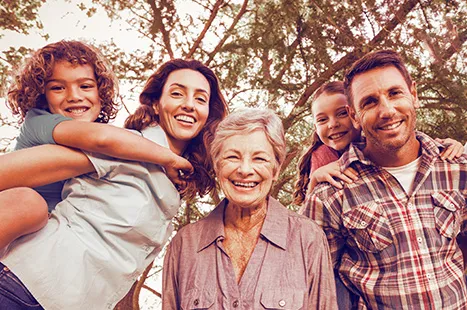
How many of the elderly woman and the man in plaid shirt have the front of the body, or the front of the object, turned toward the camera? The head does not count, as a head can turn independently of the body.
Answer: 2

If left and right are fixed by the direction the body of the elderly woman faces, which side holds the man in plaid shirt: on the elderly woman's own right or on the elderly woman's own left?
on the elderly woman's own left

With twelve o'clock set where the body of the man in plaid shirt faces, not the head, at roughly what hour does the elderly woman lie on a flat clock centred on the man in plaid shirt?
The elderly woman is roughly at 2 o'clock from the man in plaid shirt.

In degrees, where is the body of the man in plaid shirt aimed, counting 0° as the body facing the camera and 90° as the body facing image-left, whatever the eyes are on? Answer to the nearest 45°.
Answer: approximately 0°

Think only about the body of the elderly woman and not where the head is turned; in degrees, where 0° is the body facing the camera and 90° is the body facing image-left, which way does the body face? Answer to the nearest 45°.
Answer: approximately 0°
